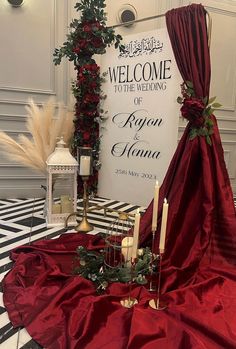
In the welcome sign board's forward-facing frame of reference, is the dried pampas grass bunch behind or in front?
in front

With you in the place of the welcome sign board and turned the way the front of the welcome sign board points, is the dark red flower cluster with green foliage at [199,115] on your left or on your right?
on your left

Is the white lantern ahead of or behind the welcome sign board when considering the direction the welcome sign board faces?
ahead

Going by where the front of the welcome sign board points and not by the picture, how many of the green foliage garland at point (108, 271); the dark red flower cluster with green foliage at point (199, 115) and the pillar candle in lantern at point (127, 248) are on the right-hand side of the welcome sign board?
0

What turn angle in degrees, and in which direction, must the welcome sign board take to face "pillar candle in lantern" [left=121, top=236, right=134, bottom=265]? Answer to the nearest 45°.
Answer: approximately 45° to its left

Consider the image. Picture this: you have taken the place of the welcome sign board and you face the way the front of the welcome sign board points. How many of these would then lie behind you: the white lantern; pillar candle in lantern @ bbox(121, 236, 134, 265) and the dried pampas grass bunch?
0

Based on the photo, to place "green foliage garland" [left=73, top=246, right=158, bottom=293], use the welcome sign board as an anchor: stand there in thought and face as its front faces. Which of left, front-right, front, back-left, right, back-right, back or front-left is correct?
front-left

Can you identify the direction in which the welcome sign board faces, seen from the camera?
facing the viewer and to the left of the viewer
